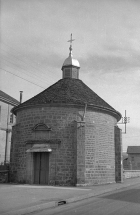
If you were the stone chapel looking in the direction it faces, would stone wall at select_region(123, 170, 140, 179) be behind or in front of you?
behind

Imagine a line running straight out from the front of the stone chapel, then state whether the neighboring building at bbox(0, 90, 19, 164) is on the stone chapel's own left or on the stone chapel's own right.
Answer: on the stone chapel's own right

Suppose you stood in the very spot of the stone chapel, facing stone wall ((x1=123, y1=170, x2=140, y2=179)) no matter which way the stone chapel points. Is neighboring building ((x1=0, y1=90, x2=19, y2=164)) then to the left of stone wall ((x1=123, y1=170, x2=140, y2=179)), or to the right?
left

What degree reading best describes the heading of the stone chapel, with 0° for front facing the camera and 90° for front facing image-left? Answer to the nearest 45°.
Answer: approximately 45°
